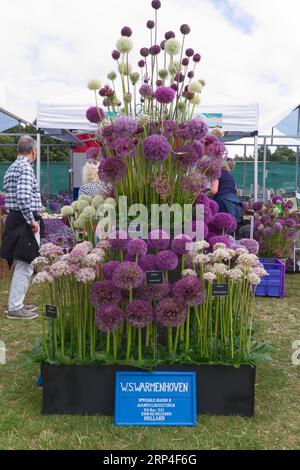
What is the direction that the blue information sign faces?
toward the camera

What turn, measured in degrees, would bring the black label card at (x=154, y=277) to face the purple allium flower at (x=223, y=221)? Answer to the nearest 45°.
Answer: approximately 135° to its left

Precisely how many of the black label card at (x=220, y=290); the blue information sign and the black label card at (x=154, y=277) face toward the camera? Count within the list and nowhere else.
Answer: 3

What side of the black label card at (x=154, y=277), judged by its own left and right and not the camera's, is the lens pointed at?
front

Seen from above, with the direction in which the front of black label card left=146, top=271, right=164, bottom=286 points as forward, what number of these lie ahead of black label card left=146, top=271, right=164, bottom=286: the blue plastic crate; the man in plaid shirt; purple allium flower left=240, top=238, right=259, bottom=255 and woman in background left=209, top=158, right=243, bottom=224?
0

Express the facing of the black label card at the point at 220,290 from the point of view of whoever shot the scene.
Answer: facing the viewer

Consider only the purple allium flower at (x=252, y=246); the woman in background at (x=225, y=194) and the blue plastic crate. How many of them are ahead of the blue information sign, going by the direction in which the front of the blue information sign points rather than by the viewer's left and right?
0

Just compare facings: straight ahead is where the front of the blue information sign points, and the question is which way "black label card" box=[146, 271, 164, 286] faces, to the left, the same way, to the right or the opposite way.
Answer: the same way

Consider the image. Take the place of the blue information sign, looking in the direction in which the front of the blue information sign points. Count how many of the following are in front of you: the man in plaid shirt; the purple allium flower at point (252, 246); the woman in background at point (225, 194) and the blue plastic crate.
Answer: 0

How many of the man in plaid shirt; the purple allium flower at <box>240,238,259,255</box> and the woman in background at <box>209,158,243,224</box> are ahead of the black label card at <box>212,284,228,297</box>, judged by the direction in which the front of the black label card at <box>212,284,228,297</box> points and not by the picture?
0

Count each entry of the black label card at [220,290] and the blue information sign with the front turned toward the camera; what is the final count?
2

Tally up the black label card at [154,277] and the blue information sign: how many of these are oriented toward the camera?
2
